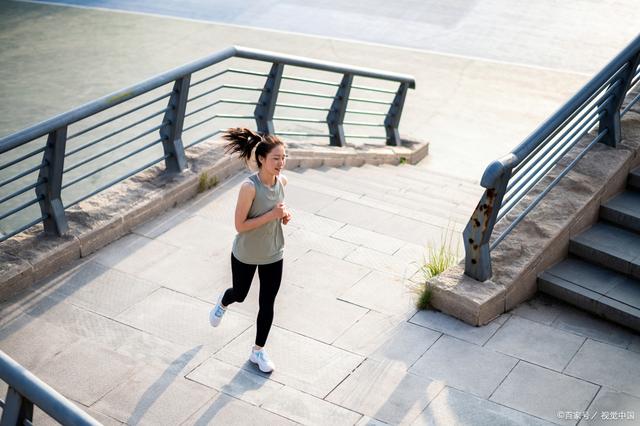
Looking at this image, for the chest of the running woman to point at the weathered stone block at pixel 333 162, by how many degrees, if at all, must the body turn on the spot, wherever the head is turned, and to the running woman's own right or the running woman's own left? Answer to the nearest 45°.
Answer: approximately 135° to the running woman's own left

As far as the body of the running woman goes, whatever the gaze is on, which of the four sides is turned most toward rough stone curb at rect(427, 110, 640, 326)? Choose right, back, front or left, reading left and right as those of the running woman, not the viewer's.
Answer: left

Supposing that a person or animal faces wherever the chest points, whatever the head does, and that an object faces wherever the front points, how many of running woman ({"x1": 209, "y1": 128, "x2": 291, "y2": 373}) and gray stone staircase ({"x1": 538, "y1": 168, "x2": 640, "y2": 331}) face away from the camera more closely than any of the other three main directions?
0

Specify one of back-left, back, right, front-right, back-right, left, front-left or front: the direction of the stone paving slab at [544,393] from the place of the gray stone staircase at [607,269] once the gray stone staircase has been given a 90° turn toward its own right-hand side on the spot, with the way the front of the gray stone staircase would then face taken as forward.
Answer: back-left

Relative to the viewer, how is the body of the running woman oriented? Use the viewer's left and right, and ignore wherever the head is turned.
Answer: facing the viewer and to the right of the viewer

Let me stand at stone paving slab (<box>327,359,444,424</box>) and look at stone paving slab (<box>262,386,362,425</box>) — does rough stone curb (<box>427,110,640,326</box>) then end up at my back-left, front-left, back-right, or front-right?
back-right

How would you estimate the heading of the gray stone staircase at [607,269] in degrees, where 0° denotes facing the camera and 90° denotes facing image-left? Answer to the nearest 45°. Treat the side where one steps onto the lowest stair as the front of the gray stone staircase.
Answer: approximately 45°

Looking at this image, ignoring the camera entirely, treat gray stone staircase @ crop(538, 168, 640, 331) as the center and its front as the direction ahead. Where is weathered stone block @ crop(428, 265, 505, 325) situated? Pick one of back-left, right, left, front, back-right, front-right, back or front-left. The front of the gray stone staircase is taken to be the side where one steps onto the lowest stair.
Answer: front

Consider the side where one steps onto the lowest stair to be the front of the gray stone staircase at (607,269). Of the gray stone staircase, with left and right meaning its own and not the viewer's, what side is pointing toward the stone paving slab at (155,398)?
front

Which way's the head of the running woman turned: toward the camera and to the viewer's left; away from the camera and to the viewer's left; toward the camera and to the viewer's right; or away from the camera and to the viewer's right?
toward the camera and to the viewer's right

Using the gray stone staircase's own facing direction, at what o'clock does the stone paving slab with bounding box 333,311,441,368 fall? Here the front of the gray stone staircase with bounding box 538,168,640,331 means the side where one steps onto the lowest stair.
The stone paving slab is roughly at 12 o'clock from the gray stone staircase.
